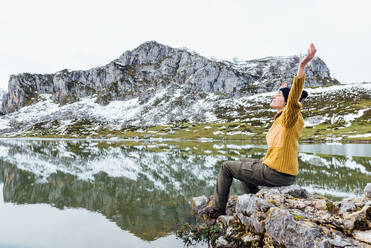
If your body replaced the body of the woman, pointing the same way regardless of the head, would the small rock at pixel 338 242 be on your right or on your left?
on your left

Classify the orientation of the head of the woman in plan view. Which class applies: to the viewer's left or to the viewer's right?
to the viewer's left

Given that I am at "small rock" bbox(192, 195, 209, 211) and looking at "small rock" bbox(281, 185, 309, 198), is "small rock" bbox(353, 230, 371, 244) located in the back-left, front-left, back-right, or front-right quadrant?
front-right

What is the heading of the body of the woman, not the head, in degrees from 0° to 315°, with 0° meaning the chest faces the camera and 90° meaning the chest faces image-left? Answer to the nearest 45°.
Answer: approximately 90°
